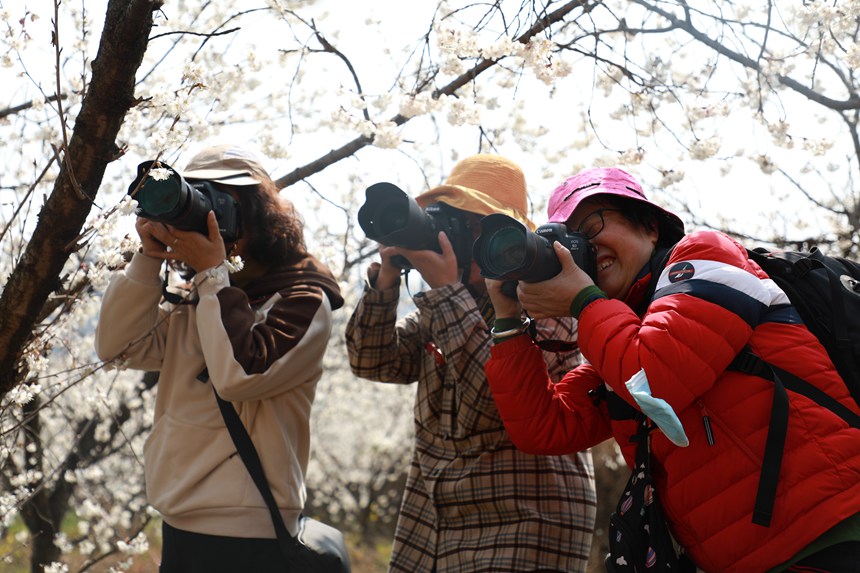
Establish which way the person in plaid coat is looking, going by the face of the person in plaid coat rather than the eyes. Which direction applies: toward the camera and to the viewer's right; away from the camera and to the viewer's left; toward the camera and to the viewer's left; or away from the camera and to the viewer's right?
toward the camera and to the viewer's left

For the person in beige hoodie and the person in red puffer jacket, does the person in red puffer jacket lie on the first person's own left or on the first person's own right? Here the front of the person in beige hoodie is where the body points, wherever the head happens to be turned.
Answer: on the first person's own left

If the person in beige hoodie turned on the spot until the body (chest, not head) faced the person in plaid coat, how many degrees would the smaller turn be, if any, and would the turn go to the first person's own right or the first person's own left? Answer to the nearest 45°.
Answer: approximately 135° to the first person's own left

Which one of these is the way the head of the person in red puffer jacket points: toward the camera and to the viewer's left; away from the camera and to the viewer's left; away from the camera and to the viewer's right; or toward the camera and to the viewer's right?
toward the camera and to the viewer's left

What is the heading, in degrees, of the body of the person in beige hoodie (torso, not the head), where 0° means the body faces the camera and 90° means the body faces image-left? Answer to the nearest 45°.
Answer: approximately 45°

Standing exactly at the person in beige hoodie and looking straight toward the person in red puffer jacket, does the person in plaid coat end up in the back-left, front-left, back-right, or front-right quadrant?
front-left
